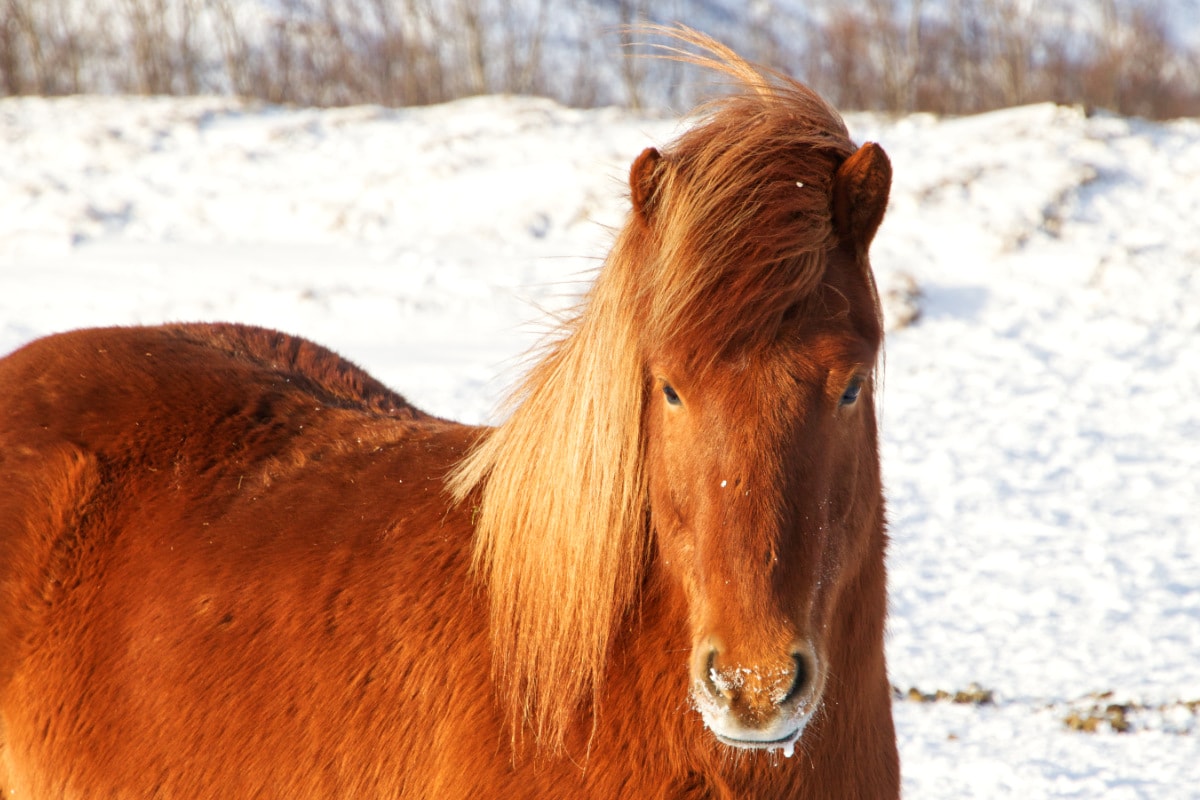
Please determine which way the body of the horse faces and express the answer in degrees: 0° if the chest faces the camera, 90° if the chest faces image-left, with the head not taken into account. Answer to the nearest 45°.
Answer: approximately 315°
